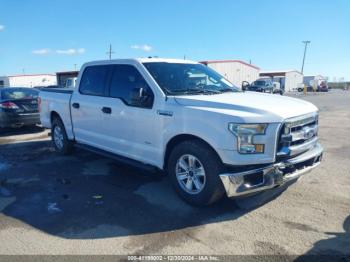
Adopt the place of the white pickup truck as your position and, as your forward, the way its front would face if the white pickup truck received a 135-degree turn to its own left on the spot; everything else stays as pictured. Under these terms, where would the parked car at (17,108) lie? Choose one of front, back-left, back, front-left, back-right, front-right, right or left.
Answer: front-left

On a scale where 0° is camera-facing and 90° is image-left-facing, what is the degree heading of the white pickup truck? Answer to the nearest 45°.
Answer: approximately 315°
